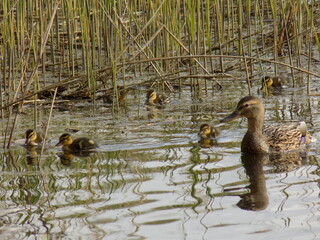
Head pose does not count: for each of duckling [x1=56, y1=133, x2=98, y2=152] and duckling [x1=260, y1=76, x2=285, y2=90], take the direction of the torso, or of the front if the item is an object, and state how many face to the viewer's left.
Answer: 2

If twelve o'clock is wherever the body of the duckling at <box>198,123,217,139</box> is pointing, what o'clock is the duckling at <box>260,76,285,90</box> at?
the duckling at <box>260,76,285,90</box> is roughly at 5 o'clock from the duckling at <box>198,123,217,139</box>.

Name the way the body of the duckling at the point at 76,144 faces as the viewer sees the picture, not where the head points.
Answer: to the viewer's left

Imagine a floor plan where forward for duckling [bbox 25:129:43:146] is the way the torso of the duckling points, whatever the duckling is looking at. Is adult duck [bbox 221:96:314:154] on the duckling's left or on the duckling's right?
on the duckling's left

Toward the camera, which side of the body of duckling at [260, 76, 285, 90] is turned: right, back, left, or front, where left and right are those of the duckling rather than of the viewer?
left

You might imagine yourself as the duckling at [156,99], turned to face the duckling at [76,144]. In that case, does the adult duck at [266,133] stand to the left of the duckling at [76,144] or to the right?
left

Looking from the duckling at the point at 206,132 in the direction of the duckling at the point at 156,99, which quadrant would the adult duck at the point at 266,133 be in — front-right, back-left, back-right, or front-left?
back-right

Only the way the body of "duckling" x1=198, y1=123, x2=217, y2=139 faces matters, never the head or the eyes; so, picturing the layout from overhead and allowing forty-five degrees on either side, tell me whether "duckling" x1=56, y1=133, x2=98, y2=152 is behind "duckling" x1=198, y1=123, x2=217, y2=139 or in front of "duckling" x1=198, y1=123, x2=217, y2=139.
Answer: in front

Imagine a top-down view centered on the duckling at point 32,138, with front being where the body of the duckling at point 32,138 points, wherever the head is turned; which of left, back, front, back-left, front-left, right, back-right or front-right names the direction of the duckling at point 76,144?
left

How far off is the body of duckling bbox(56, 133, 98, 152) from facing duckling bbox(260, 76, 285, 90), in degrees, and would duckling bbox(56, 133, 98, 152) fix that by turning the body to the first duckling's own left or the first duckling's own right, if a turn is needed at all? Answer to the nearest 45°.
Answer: approximately 135° to the first duckling's own right
